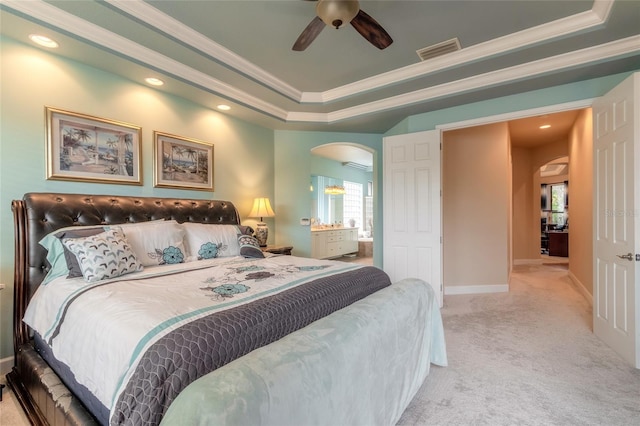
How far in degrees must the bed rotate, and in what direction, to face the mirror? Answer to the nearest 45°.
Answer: approximately 90° to its left

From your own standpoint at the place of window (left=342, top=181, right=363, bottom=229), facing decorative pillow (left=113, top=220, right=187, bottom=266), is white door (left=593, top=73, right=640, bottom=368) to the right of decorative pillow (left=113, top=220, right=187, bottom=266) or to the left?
left

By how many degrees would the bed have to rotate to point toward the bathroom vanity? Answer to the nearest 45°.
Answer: approximately 90° to its left

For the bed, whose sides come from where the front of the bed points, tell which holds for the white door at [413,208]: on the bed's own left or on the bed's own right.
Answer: on the bed's own left

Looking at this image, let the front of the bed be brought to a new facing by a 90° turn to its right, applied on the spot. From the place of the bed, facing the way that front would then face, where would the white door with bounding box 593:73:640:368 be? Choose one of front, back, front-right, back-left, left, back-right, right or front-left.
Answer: back-left

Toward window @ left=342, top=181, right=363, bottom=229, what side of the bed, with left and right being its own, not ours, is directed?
left

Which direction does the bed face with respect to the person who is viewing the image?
facing the viewer and to the right of the viewer
